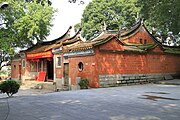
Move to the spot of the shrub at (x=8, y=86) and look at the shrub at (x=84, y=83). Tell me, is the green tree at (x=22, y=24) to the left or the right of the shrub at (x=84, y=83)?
left

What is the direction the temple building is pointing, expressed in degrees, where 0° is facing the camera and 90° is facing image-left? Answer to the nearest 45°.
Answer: approximately 45°

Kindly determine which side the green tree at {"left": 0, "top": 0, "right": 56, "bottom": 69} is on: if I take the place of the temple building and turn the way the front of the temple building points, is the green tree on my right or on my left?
on my right
